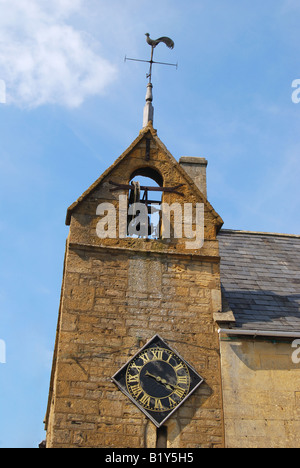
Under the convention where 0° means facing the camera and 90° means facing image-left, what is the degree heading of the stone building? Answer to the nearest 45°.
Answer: approximately 0°
